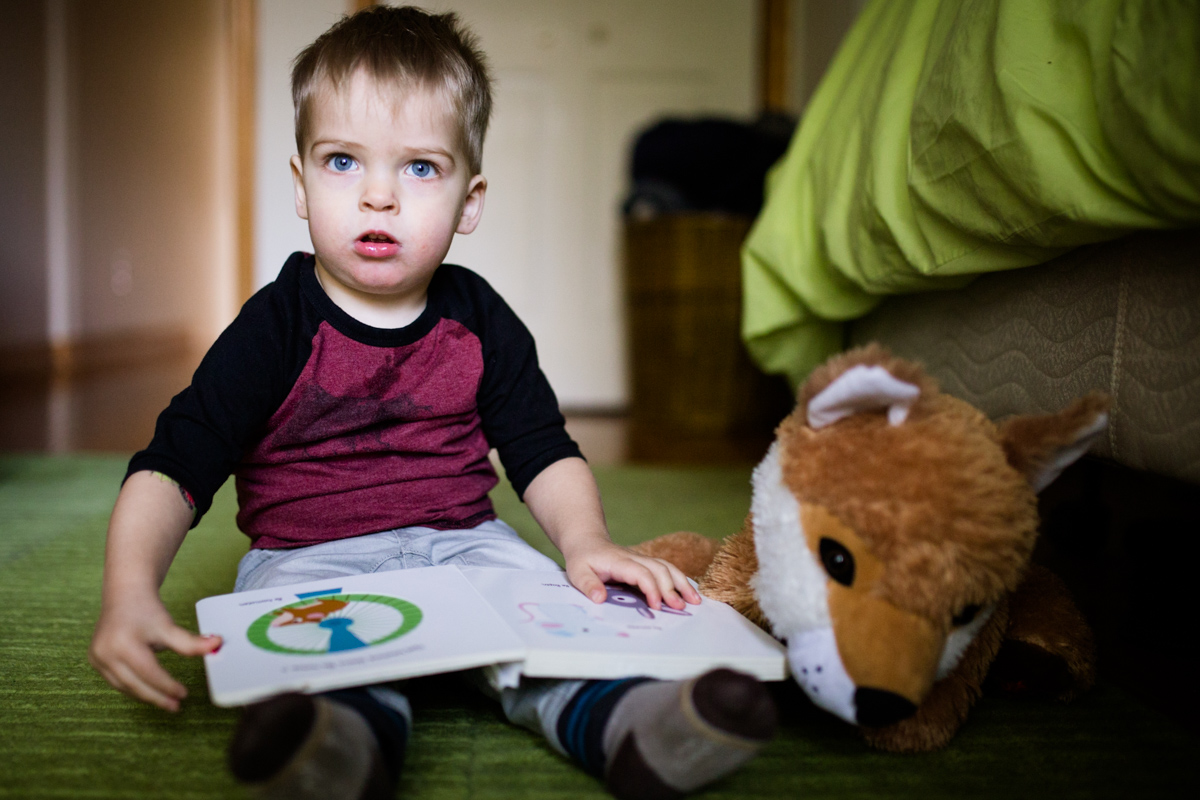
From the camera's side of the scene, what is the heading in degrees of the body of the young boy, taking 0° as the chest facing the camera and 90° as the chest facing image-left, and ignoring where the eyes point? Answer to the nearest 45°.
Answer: approximately 0°

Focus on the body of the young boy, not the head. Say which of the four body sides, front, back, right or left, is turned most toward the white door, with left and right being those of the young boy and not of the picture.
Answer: back
